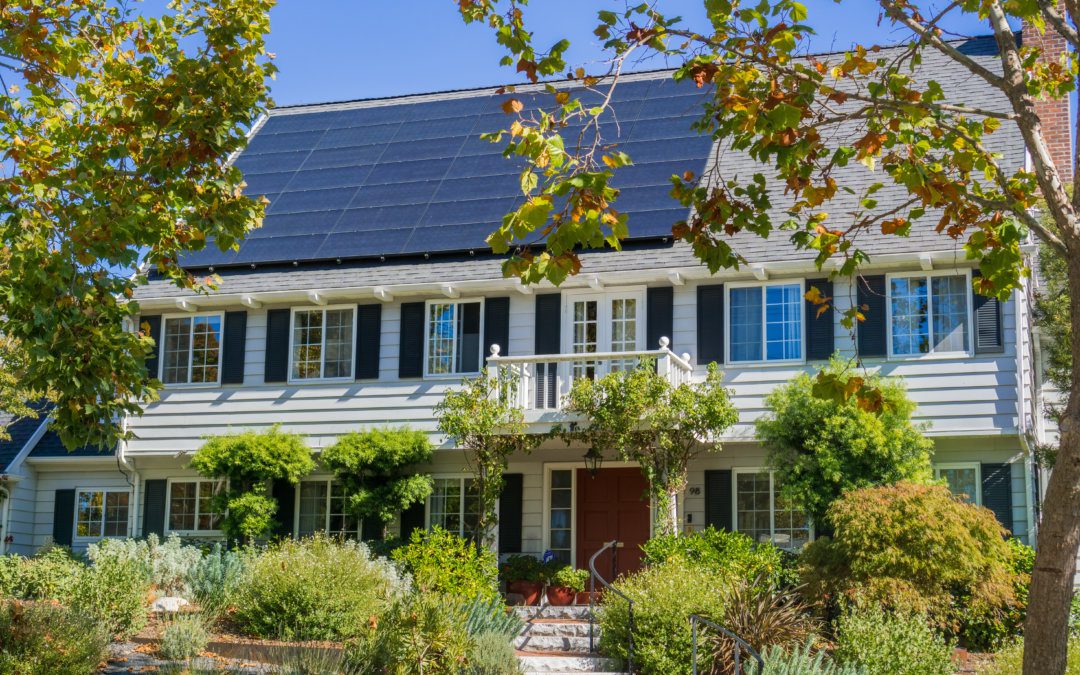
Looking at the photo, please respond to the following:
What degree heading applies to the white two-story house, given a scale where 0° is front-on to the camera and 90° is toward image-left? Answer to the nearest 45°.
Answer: approximately 0°

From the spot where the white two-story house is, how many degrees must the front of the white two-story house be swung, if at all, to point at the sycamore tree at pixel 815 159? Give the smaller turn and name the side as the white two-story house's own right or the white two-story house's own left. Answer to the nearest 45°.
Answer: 0° — it already faces it

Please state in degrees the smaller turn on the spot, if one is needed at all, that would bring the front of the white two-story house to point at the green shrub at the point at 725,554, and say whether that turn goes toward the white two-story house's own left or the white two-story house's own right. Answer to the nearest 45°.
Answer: approximately 45° to the white two-story house's own left

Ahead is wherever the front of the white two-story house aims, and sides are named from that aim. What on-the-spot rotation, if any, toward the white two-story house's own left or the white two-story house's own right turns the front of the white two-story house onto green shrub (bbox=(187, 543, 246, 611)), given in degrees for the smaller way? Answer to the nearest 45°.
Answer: approximately 45° to the white two-story house's own right

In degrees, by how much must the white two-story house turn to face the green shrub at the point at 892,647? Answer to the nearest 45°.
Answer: approximately 45° to its left

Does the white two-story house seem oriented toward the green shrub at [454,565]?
yes

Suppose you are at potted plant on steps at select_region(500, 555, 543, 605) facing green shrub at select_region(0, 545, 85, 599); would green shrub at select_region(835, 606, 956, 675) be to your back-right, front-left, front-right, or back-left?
back-left
